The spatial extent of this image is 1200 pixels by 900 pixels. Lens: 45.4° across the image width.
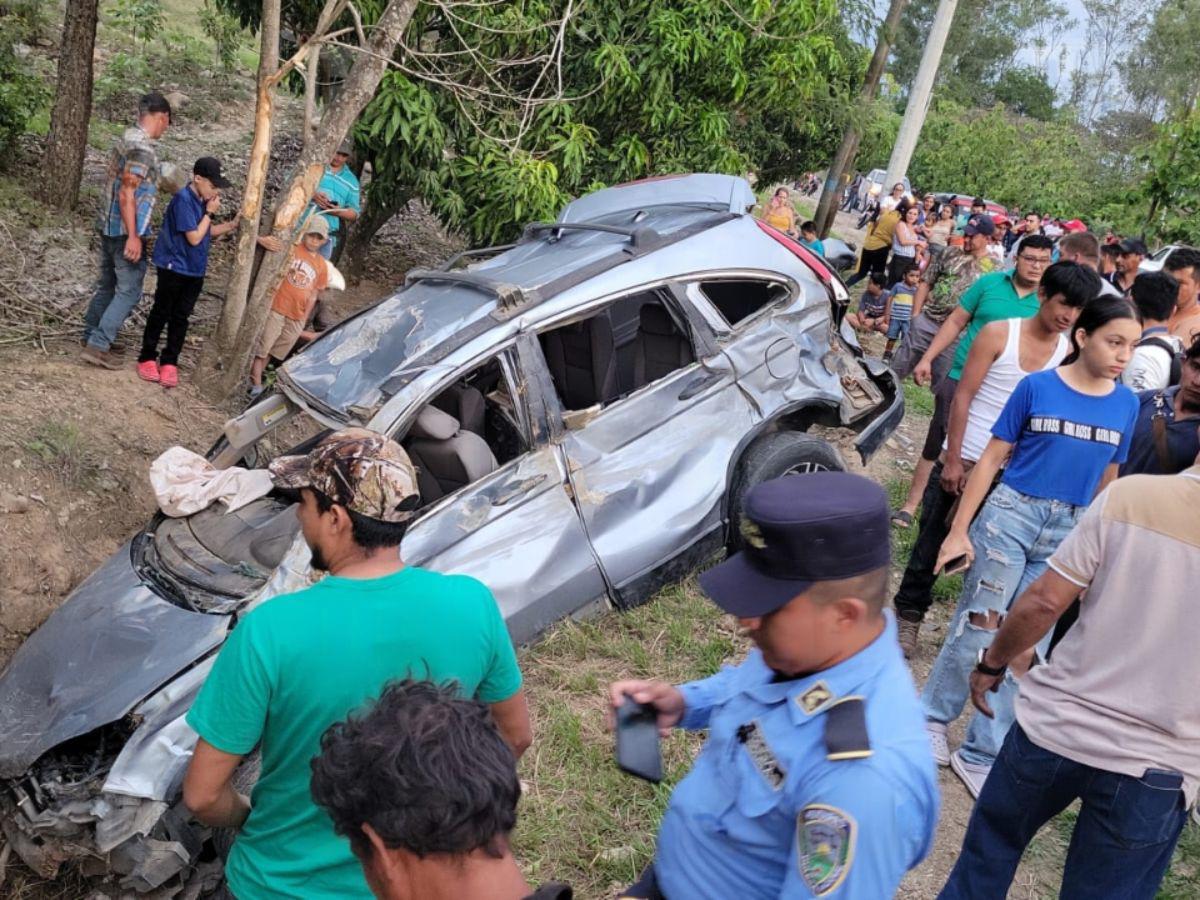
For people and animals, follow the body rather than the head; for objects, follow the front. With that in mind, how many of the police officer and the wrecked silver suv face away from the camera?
0

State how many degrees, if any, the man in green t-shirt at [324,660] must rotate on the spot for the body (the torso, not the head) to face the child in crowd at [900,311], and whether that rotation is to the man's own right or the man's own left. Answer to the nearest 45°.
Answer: approximately 90° to the man's own right

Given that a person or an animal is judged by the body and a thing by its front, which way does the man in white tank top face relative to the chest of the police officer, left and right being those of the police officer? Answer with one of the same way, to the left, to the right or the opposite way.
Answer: to the left

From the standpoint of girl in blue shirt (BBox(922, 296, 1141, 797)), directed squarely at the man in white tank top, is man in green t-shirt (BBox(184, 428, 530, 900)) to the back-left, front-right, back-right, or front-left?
back-left

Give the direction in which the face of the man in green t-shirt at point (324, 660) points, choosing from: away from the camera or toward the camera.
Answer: away from the camera

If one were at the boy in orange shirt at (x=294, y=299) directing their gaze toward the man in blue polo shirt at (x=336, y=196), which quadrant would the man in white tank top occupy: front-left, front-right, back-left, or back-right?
back-right

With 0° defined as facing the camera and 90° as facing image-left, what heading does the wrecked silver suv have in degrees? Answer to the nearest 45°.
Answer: approximately 45°

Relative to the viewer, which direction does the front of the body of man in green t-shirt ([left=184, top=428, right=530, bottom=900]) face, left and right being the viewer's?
facing away from the viewer and to the left of the viewer

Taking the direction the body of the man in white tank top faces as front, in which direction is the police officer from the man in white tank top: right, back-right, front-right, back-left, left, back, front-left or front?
front-right

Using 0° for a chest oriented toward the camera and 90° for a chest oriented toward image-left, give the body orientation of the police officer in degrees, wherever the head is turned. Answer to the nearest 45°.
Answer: approximately 45°

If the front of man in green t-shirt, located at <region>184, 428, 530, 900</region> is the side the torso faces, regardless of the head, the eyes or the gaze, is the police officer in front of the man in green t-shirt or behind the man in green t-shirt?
behind
